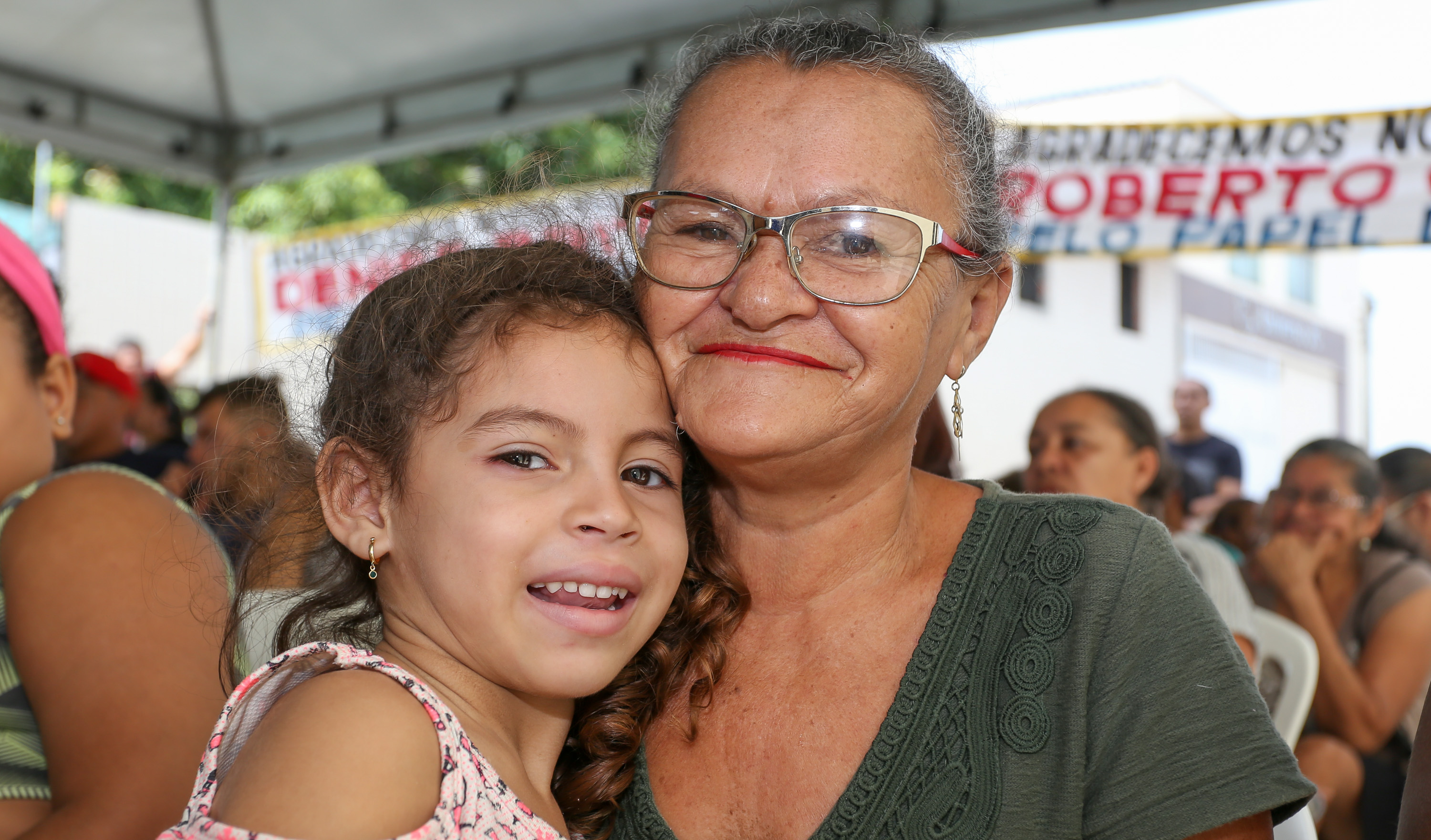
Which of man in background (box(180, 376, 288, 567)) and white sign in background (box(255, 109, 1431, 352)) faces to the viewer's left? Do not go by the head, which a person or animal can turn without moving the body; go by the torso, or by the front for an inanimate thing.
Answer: the man in background

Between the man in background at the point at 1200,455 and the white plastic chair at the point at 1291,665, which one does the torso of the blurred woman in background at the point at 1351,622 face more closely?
the white plastic chair

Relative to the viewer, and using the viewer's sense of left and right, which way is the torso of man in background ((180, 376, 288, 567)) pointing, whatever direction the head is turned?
facing to the left of the viewer

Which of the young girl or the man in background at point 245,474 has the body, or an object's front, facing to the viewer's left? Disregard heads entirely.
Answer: the man in background

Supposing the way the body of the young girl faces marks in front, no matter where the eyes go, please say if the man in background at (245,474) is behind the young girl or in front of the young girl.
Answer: behind
